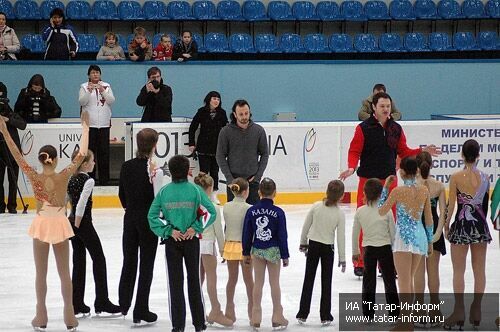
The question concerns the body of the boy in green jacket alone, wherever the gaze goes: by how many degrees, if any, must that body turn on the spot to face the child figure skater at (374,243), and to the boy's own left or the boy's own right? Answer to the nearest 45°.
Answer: approximately 90° to the boy's own right

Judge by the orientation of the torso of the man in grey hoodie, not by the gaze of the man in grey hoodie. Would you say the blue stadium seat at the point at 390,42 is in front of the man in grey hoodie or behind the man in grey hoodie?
behind

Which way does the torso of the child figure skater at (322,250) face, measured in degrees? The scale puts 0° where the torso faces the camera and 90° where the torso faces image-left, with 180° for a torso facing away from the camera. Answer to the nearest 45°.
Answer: approximately 180°

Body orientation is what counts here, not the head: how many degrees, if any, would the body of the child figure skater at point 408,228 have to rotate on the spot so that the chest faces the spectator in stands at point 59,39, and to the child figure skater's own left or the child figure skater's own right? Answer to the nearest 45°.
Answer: approximately 45° to the child figure skater's own left

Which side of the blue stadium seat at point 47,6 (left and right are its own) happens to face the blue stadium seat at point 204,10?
left

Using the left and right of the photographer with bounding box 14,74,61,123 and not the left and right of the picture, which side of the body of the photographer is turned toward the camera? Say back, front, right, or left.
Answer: front

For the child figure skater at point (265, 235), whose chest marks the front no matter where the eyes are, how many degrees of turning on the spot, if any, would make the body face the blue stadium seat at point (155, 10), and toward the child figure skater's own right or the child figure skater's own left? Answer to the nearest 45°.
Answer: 0° — they already face it

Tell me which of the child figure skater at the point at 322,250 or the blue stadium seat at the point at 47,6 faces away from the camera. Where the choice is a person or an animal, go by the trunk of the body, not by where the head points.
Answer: the child figure skater

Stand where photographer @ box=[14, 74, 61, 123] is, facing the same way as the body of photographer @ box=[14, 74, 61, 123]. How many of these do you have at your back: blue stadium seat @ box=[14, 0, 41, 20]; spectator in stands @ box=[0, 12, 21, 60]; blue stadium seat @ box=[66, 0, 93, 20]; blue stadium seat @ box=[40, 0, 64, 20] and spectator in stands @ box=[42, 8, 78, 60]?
5

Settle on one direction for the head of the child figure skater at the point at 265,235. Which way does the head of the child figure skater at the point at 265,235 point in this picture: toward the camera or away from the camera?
away from the camera

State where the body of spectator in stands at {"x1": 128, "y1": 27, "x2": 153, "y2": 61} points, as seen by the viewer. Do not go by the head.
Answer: toward the camera

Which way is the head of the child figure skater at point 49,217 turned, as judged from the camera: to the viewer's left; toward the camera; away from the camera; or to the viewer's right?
away from the camera

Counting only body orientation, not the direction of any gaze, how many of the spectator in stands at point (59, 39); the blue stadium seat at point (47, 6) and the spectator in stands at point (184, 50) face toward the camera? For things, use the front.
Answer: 3

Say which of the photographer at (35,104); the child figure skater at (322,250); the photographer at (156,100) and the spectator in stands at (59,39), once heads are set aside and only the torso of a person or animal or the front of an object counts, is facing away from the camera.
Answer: the child figure skater

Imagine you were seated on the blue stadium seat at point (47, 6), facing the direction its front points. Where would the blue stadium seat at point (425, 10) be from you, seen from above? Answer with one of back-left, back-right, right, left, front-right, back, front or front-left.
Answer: left

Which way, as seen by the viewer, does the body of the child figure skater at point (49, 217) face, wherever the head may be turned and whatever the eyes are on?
away from the camera

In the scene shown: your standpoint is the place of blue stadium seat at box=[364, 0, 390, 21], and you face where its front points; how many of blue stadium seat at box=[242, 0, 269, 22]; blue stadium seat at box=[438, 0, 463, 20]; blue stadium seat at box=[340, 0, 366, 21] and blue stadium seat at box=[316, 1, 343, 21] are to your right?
3

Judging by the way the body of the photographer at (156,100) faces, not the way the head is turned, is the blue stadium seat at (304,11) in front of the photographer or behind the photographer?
behind

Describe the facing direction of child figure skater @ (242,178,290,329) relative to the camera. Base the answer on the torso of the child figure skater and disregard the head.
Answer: away from the camera

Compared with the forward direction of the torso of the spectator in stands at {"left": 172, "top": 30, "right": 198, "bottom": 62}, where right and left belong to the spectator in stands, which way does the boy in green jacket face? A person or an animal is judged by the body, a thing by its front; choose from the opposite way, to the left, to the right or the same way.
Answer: the opposite way
